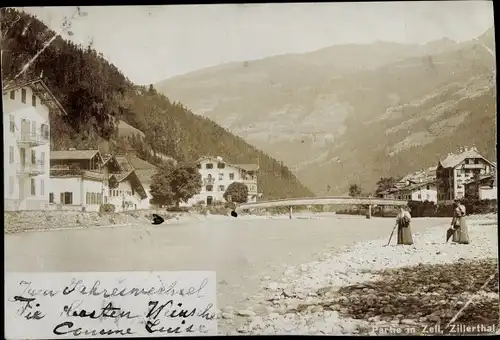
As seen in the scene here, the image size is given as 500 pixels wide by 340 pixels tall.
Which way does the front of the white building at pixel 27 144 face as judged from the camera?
facing the viewer and to the right of the viewer

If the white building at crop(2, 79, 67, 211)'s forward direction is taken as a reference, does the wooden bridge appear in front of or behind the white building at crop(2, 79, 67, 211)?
in front

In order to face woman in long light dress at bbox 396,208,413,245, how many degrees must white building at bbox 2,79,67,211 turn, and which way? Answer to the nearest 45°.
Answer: approximately 45° to its left
